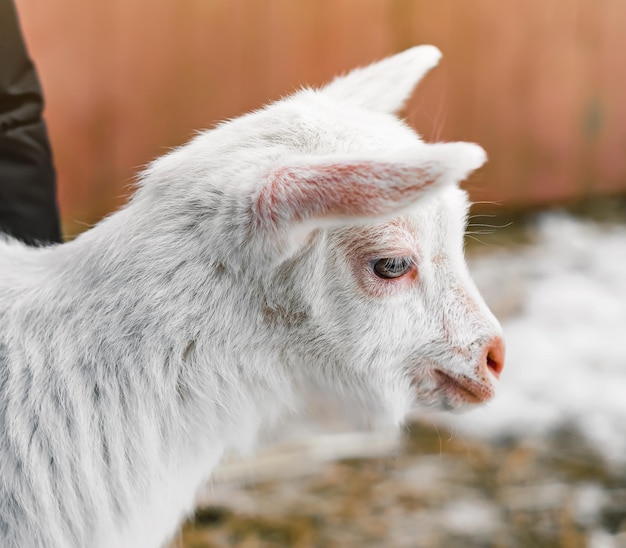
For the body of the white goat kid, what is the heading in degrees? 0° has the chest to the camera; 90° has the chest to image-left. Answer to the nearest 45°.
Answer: approximately 270°
